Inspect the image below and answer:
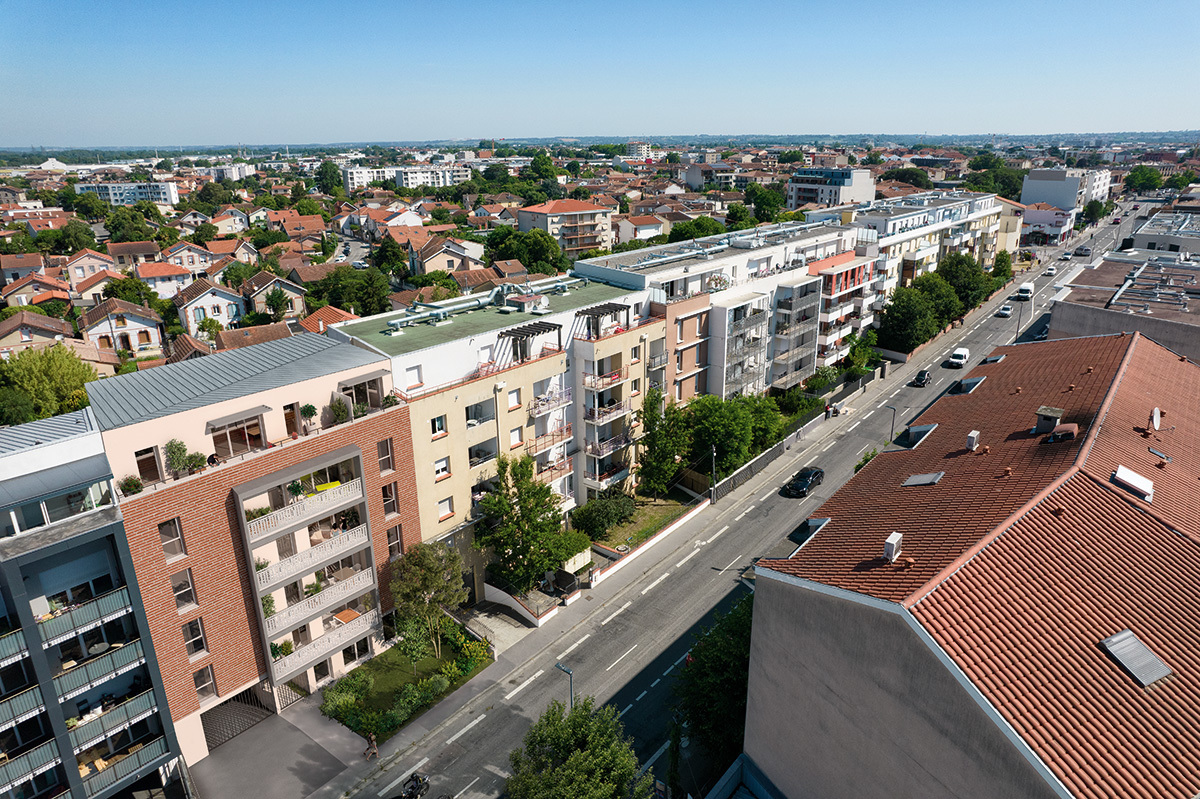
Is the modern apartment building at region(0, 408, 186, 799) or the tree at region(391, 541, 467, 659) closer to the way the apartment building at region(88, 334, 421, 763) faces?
the tree

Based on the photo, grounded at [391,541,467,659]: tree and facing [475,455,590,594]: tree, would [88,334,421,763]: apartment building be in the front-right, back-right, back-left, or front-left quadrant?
back-left

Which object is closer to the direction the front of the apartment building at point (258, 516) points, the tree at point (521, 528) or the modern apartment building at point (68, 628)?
the tree

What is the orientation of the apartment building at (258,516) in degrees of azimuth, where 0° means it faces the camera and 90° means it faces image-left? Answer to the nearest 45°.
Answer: approximately 315°

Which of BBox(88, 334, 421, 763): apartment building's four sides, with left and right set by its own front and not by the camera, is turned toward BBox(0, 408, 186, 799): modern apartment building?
right

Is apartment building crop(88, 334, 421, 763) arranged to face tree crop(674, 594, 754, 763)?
yes
